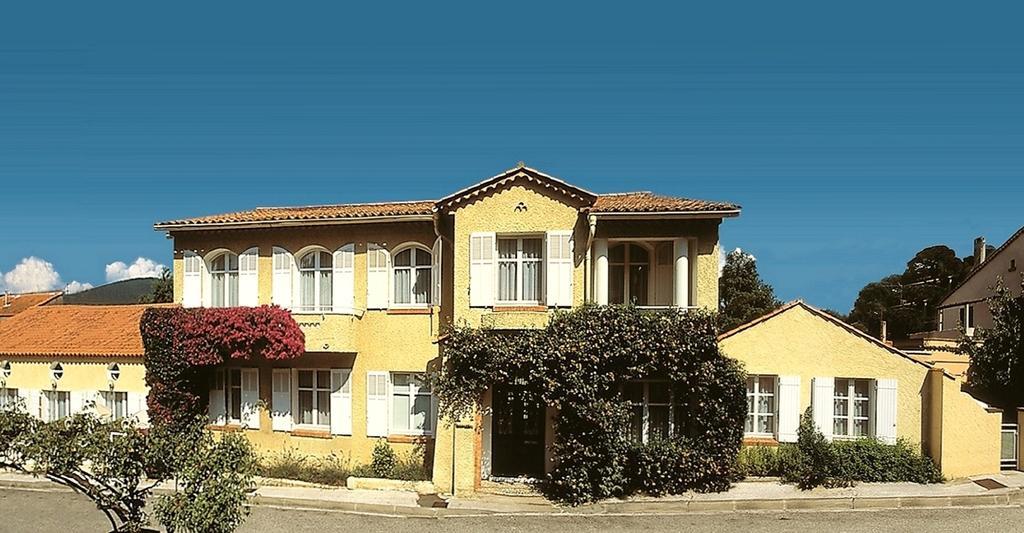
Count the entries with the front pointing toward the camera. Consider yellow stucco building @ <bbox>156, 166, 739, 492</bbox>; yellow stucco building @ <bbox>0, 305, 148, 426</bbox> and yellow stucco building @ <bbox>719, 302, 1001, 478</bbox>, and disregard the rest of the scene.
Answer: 3

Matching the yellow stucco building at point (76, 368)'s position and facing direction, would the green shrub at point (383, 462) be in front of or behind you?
in front

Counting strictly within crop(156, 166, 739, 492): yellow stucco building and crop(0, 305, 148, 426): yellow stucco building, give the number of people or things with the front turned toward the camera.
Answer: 2

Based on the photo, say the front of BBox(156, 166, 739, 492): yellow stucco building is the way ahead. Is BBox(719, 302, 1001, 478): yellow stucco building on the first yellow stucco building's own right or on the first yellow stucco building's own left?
on the first yellow stucco building's own left

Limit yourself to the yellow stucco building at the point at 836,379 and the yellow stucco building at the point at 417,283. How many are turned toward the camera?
2

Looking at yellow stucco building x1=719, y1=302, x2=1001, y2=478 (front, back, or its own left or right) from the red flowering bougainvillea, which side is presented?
right

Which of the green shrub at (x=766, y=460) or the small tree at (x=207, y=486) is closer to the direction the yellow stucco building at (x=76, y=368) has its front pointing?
the small tree

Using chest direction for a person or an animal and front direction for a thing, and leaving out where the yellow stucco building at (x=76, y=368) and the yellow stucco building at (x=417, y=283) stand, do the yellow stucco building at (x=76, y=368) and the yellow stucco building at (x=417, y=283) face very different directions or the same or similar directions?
same or similar directions

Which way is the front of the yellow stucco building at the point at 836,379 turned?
toward the camera

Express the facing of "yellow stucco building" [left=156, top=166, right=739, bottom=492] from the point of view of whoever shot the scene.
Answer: facing the viewer

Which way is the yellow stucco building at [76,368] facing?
toward the camera
